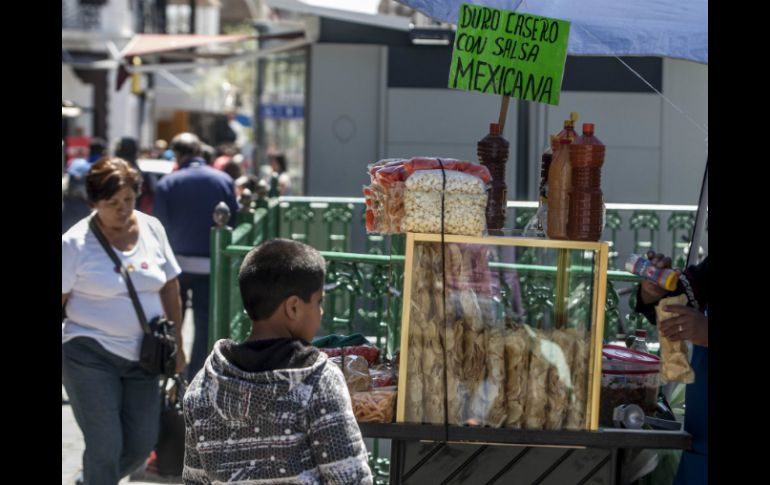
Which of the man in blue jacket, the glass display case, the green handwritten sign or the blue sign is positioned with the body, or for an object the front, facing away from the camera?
the man in blue jacket

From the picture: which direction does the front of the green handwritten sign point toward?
toward the camera

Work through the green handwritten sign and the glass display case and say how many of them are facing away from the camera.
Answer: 0

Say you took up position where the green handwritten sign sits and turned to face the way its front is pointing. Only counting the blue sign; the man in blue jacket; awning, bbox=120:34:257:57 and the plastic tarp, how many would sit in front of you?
0

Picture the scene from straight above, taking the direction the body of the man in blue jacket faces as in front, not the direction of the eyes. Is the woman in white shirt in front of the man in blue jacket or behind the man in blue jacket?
behind

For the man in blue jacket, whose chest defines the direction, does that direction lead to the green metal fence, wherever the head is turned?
no

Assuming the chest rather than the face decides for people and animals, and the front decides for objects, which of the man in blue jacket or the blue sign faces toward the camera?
the blue sign

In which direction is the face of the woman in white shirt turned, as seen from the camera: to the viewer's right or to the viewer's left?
to the viewer's right

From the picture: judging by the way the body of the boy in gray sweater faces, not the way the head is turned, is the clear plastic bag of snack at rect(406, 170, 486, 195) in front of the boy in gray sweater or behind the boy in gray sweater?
in front

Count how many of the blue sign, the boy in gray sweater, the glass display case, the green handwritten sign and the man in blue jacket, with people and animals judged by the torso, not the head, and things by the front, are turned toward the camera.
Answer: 3

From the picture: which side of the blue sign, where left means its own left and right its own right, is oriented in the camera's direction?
front

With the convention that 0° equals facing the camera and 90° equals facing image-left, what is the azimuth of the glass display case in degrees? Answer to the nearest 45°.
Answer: approximately 0°

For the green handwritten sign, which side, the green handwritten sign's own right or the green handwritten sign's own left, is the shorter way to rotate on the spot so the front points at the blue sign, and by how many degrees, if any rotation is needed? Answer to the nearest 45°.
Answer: approximately 180°

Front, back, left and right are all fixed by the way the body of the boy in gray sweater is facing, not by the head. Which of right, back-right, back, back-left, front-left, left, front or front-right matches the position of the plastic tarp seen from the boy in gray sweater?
front

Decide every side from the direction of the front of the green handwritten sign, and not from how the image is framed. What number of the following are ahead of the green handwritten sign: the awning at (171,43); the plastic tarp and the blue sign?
0

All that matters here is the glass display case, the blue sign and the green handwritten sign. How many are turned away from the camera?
0

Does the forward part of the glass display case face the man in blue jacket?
no
